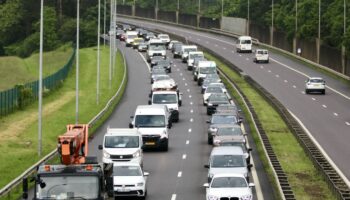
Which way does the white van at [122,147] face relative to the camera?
toward the camera

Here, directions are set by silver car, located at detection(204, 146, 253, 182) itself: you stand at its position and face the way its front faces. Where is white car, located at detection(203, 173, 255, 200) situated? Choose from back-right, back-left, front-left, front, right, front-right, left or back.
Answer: front

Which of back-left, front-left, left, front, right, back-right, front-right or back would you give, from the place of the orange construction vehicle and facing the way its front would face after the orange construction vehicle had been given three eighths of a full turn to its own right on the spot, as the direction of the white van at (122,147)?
front-right

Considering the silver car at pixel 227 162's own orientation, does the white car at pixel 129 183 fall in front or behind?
in front

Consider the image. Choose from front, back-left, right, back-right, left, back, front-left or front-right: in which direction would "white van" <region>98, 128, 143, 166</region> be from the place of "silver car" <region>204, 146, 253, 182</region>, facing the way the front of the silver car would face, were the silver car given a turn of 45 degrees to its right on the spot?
right

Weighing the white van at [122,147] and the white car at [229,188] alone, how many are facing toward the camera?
2

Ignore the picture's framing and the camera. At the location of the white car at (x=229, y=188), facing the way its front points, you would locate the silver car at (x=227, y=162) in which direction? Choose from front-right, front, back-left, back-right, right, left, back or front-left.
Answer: back

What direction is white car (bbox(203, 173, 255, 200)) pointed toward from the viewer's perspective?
toward the camera

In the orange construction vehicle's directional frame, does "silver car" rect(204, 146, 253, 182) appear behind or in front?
behind

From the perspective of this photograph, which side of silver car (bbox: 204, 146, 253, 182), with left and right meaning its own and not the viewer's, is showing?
front
